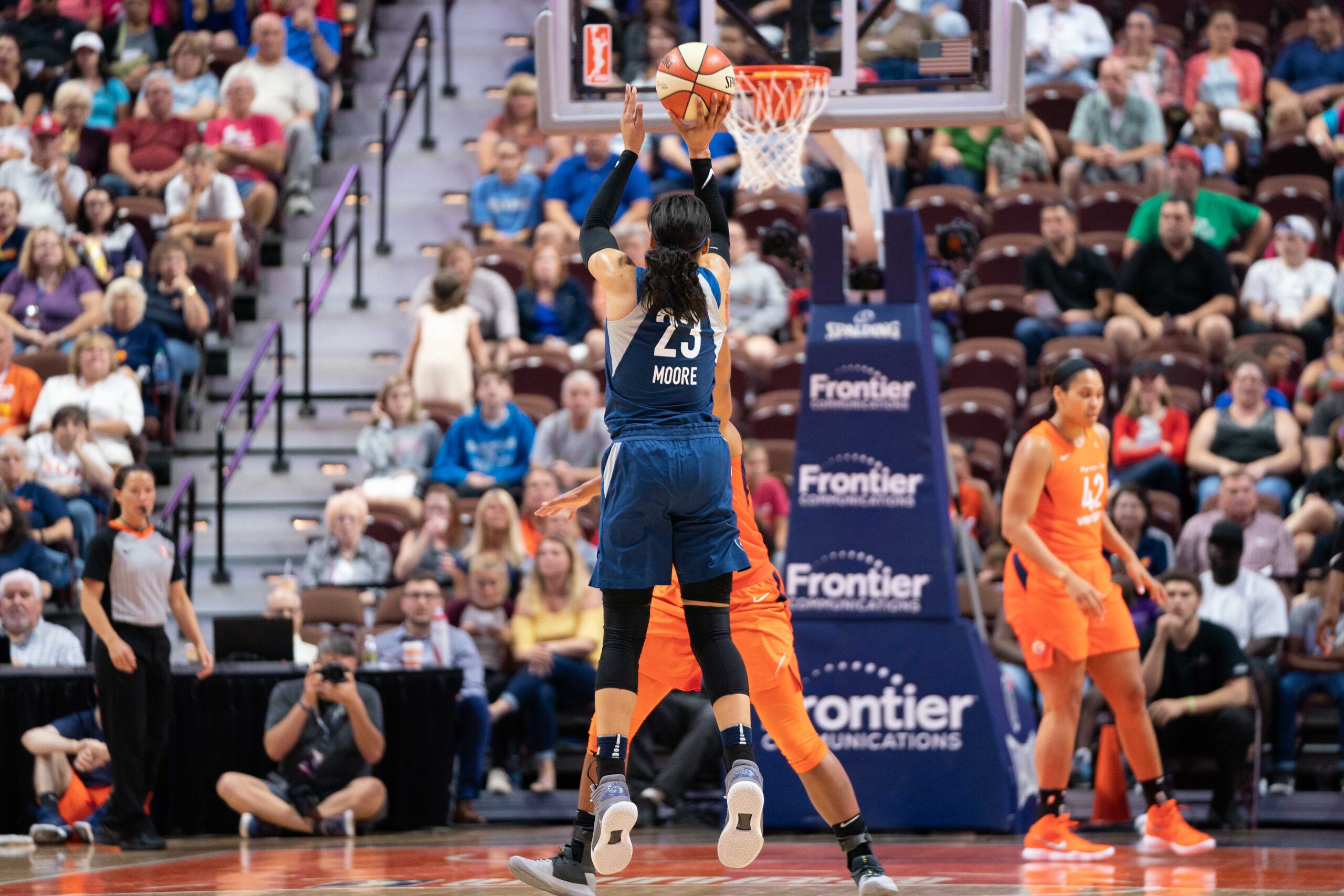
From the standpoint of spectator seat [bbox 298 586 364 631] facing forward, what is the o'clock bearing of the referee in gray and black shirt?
The referee in gray and black shirt is roughly at 1 o'clock from the spectator seat.

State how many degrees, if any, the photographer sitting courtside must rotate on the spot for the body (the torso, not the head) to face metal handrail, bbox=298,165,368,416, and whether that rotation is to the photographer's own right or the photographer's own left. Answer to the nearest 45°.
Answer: approximately 180°

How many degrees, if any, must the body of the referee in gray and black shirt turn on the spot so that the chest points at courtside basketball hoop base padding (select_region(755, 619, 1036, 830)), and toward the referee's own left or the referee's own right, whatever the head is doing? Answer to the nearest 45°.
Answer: approximately 45° to the referee's own left

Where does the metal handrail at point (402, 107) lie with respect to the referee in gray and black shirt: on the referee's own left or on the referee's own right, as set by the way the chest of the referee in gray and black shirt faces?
on the referee's own left

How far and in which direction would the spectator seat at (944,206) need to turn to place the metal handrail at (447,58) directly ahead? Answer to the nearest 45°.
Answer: approximately 135° to its right

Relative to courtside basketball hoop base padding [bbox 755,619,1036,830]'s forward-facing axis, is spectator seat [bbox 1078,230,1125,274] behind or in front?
behind

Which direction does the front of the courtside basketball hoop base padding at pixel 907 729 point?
toward the camera

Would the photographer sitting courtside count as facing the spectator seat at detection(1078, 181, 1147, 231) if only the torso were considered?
no

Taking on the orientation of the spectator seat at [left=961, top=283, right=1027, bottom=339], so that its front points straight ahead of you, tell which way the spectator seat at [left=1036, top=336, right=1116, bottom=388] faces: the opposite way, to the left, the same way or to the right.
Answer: the same way

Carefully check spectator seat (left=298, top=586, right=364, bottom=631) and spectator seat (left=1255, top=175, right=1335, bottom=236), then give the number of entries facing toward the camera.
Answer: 2

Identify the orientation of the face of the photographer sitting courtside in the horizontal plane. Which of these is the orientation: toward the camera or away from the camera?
toward the camera

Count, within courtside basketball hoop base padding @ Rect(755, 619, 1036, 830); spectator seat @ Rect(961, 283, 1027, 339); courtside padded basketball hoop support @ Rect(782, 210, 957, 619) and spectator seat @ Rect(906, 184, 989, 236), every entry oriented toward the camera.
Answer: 4

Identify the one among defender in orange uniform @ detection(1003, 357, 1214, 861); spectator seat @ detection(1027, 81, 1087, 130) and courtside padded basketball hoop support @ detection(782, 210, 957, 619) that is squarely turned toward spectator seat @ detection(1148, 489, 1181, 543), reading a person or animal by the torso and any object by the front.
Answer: spectator seat @ detection(1027, 81, 1087, 130)

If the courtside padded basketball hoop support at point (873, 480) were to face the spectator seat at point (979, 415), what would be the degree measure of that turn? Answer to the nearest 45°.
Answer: approximately 180°

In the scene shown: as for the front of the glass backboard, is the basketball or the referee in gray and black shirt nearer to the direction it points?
the basketball

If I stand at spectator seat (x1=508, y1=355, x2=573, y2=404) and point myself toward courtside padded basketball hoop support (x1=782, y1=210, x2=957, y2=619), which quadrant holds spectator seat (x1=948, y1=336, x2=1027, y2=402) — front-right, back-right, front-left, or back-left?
front-left

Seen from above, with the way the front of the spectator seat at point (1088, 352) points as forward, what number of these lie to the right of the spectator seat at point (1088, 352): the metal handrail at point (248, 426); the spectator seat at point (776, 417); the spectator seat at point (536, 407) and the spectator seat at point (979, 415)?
4

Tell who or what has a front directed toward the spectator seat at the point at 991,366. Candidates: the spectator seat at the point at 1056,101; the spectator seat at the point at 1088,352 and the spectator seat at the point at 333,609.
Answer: the spectator seat at the point at 1056,101

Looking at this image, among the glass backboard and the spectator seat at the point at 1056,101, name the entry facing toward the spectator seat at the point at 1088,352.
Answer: the spectator seat at the point at 1056,101

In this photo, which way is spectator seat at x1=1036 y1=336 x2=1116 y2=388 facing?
toward the camera

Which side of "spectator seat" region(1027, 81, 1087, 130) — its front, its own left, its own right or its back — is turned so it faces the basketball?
front

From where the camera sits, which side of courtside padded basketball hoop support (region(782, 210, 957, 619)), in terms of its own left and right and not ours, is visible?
front

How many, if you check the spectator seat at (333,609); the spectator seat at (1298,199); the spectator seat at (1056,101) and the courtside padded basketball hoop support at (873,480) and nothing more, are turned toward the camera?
4
